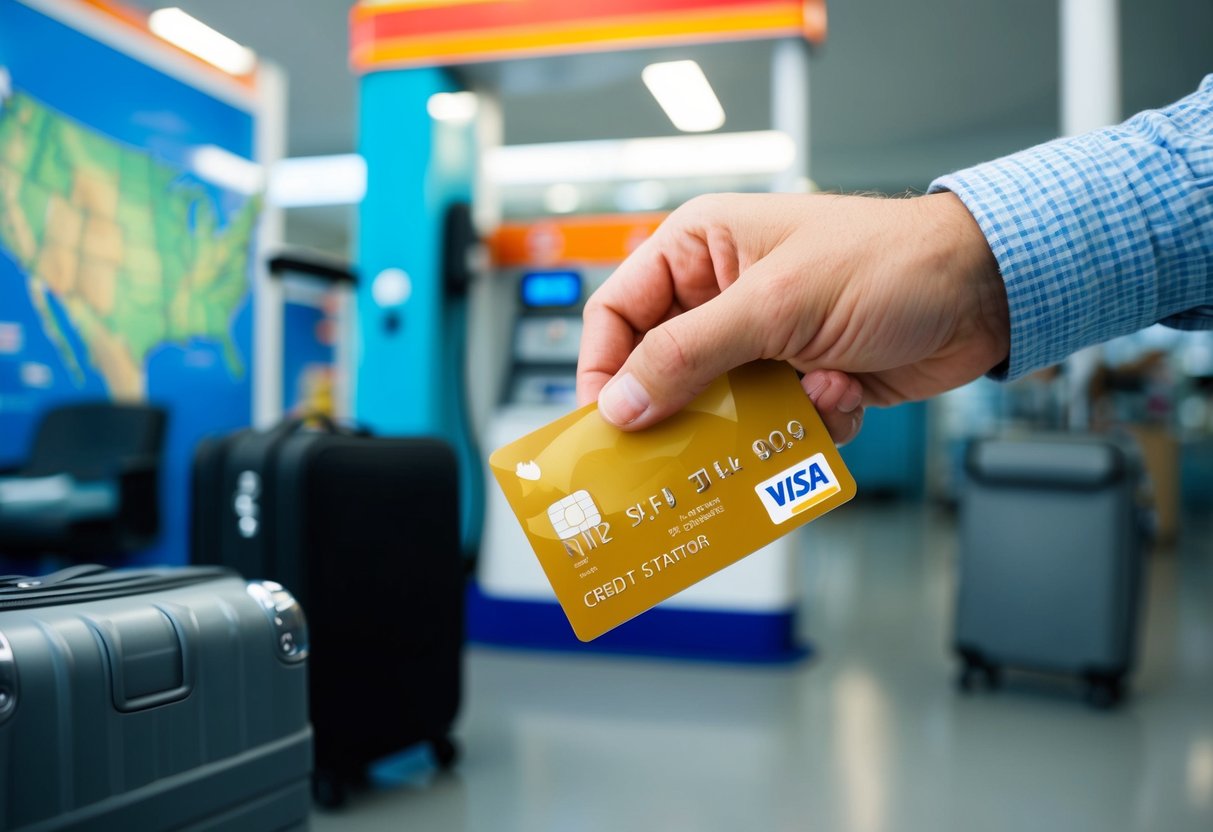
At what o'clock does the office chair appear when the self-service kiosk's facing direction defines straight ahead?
The office chair is roughly at 3 o'clock from the self-service kiosk.

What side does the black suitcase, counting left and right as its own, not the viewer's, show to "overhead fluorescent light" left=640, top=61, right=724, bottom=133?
left

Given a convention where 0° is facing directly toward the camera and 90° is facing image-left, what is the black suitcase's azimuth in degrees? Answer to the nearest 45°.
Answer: approximately 315°

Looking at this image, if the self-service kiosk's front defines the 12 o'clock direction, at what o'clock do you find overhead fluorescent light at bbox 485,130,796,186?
The overhead fluorescent light is roughly at 6 o'clock from the self-service kiosk.

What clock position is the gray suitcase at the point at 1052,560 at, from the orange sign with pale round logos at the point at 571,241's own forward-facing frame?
The gray suitcase is roughly at 10 o'clock from the orange sign with pale round logos.

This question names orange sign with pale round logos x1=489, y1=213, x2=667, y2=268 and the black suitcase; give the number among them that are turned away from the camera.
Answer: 0

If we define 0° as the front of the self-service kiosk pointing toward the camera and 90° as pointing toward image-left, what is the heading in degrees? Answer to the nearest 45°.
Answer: approximately 0°

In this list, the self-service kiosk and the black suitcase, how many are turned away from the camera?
0
